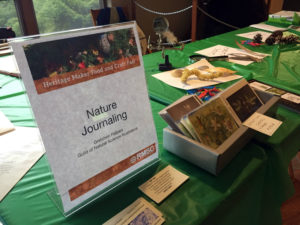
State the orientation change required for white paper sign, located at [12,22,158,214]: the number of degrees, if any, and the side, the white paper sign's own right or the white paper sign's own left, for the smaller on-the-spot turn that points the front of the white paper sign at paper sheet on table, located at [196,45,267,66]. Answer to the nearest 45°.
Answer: approximately 90° to the white paper sign's own left

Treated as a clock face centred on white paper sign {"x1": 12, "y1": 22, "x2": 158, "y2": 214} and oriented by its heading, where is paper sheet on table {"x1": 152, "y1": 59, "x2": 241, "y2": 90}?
The paper sheet on table is roughly at 9 o'clock from the white paper sign.

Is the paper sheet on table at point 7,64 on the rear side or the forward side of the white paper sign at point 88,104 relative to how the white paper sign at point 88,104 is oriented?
on the rear side

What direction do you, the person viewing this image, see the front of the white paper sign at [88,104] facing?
facing the viewer and to the right of the viewer
